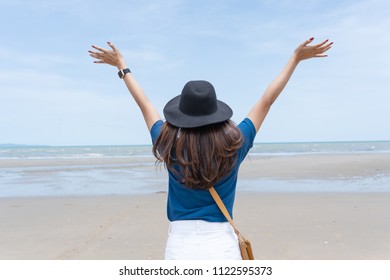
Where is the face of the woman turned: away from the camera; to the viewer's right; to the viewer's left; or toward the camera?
away from the camera

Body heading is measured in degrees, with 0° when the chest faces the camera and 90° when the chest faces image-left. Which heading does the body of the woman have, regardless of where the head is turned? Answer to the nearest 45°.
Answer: approximately 180°
